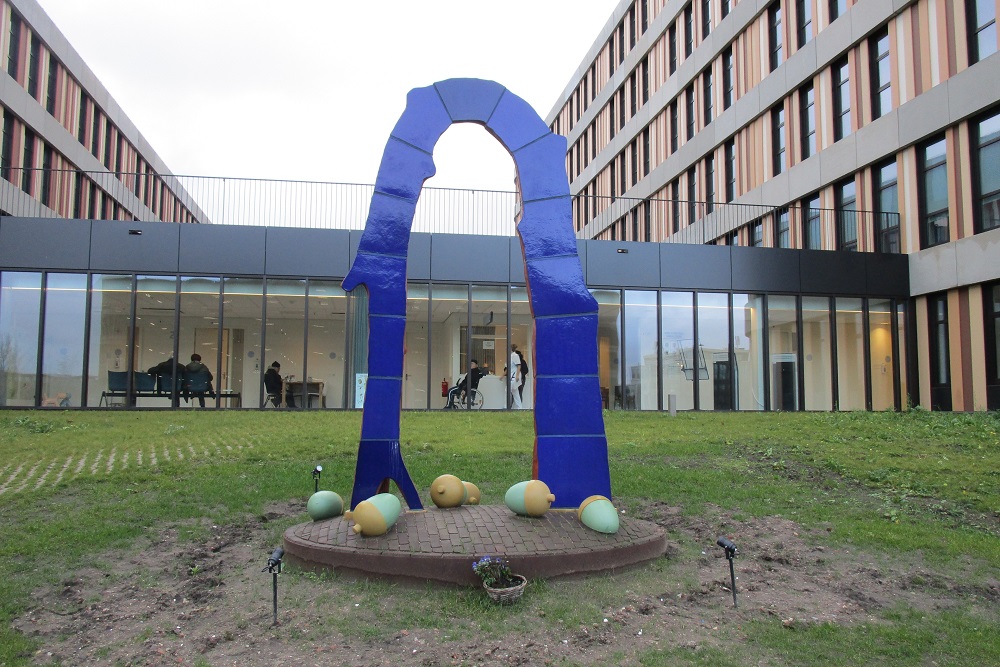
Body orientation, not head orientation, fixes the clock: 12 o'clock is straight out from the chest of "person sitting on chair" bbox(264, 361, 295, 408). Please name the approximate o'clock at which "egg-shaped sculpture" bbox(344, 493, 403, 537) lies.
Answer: The egg-shaped sculpture is roughly at 3 o'clock from the person sitting on chair.

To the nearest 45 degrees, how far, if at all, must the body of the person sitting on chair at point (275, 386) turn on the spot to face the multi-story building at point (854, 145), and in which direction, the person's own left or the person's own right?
0° — they already face it

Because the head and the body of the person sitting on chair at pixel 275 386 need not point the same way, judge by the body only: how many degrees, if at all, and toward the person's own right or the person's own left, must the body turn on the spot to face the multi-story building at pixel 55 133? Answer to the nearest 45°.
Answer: approximately 135° to the person's own left

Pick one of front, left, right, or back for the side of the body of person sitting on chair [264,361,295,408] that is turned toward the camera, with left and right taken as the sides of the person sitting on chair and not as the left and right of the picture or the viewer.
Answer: right

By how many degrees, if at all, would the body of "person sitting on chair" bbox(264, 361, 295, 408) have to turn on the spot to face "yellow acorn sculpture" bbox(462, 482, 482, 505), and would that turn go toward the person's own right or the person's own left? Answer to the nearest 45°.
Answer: approximately 90° to the person's own right

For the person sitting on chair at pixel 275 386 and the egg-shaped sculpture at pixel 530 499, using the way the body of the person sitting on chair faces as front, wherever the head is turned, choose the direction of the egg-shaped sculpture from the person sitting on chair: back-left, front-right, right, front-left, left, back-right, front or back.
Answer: right
